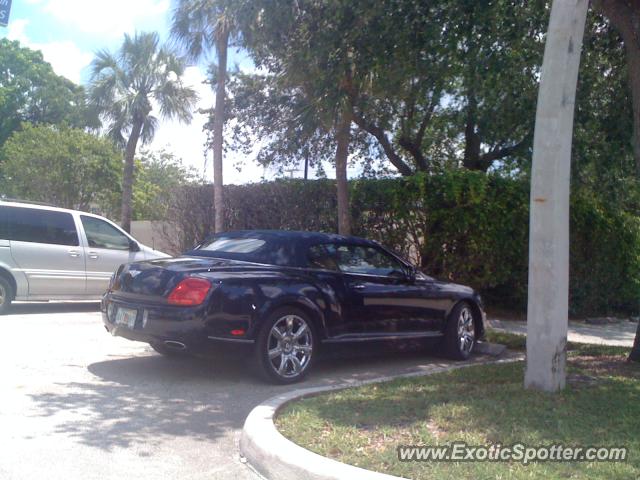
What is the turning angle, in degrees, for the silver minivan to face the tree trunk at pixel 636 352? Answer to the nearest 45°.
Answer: approximately 45° to its right

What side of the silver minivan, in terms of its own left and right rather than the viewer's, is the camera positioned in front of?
right

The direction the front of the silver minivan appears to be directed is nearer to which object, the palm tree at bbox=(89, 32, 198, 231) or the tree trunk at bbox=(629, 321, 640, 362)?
the tree trunk

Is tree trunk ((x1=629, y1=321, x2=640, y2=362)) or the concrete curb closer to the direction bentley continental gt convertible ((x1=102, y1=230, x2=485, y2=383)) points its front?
the tree trunk

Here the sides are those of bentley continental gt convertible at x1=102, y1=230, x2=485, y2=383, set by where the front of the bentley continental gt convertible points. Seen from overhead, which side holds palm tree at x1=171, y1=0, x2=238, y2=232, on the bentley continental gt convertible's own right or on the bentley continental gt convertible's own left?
on the bentley continental gt convertible's own left

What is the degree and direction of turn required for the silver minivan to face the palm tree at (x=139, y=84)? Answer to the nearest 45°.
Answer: approximately 90° to its left

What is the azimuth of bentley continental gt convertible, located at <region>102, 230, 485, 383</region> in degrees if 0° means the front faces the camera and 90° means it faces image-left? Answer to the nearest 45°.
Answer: approximately 225°

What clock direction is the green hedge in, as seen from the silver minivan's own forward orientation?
The green hedge is roughly at 12 o'clock from the silver minivan.
